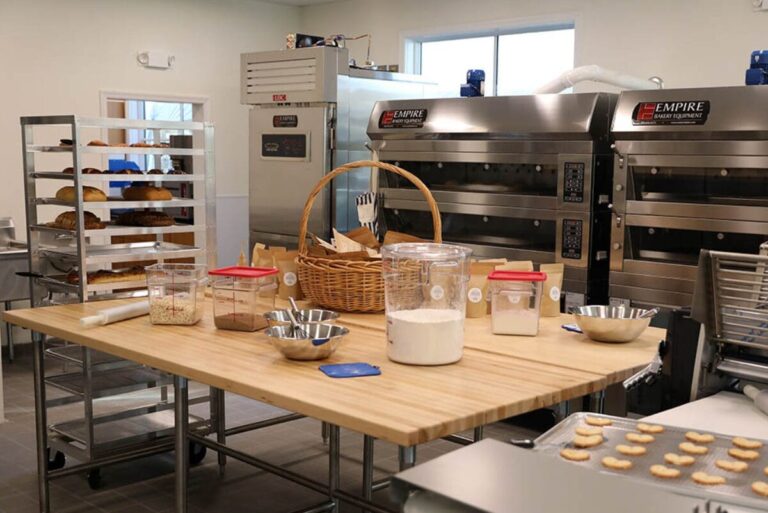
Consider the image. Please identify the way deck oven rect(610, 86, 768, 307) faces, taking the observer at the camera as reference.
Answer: facing the viewer and to the left of the viewer

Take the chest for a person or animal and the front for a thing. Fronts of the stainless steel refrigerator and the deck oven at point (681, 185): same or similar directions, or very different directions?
same or similar directions

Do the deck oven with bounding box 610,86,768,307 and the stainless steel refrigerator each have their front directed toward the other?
no

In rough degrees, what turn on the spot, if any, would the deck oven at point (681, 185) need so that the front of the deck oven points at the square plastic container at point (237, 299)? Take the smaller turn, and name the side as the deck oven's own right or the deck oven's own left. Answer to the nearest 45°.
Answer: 0° — it already faces it

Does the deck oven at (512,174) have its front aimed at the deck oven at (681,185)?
no

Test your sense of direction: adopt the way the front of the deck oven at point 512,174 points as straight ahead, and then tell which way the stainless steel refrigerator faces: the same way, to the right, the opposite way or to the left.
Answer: the same way

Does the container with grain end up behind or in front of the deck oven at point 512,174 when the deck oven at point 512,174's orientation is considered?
in front

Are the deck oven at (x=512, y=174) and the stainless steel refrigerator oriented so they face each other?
no

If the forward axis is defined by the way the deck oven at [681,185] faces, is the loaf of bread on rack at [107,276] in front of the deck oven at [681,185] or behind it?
in front

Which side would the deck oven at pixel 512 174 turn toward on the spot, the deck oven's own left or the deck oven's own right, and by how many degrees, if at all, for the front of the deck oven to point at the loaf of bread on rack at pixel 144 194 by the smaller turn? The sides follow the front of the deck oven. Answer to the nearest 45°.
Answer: approximately 45° to the deck oven's own right

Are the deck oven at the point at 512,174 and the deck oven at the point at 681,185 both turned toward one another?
no

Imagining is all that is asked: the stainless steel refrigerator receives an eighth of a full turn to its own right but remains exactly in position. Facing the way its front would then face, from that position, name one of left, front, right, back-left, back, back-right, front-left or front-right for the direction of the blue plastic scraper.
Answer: left

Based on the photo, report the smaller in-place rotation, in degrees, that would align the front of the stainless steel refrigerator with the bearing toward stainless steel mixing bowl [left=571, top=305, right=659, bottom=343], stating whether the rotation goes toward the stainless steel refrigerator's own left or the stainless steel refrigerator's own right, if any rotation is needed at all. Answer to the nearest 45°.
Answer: approximately 45° to the stainless steel refrigerator's own left

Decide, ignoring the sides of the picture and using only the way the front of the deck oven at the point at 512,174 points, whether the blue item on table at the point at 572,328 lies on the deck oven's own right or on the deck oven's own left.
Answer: on the deck oven's own left

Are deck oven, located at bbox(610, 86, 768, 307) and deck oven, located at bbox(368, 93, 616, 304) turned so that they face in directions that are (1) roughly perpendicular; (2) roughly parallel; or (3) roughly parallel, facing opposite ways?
roughly parallel

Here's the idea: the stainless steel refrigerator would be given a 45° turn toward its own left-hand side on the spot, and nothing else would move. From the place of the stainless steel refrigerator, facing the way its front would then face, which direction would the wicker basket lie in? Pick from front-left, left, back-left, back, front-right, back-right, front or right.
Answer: front

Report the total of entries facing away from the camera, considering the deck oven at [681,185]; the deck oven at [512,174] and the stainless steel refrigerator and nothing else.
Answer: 0

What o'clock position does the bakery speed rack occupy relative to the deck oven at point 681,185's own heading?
The bakery speed rack is roughly at 1 o'clock from the deck oven.
